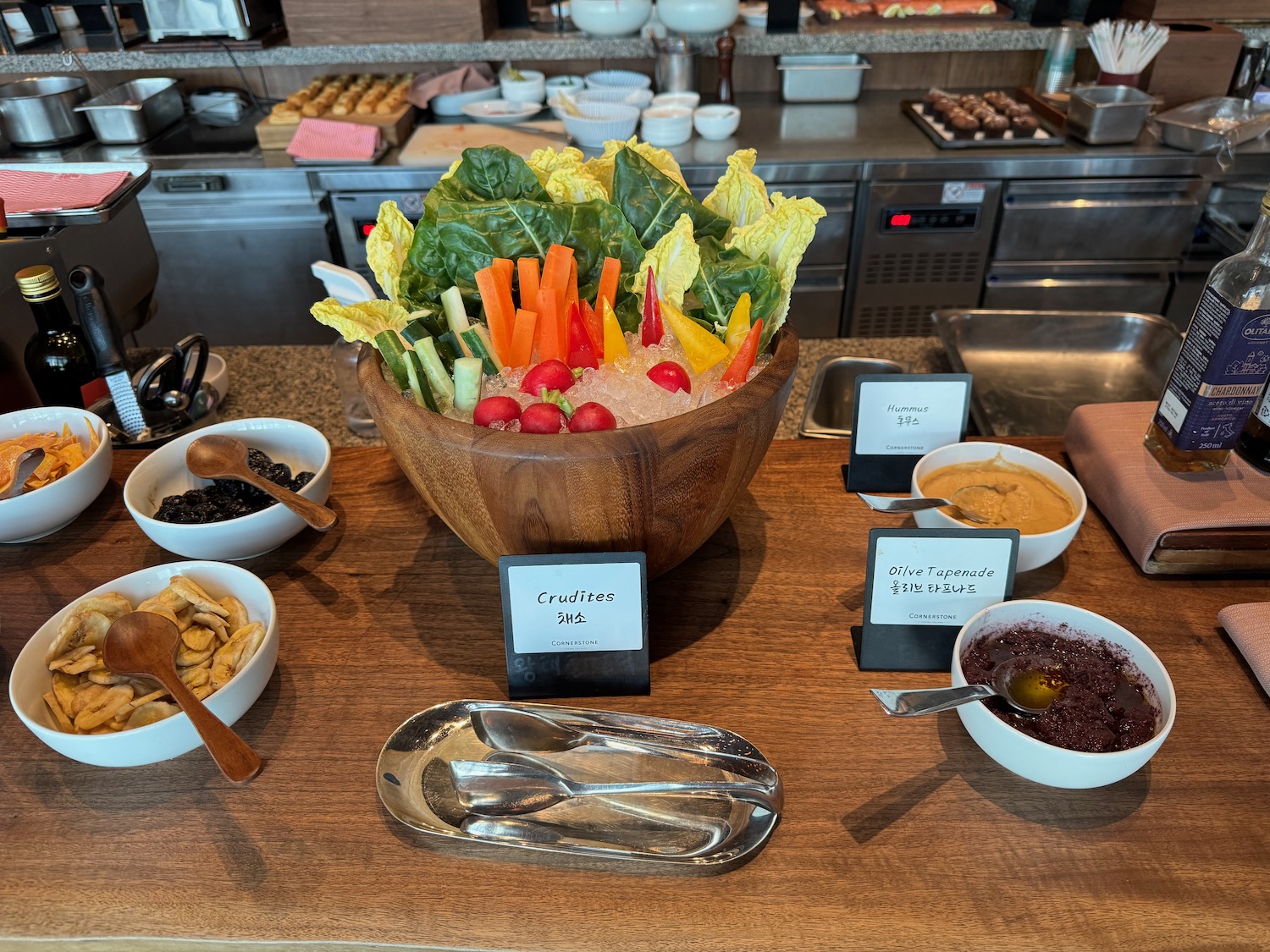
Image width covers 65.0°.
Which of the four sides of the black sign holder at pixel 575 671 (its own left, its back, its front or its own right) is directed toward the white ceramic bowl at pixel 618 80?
back

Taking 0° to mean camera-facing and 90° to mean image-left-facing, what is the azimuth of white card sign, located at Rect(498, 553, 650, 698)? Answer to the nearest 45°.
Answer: approximately 0°

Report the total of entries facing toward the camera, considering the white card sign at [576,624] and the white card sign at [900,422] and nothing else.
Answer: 2

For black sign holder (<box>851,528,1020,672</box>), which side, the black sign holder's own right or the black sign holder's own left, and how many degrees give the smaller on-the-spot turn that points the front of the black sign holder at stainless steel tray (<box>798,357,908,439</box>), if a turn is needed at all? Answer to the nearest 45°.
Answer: approximately 180°

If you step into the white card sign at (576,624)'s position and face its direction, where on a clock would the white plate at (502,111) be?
The white plate is roughly at 6 o'clock from the white card sign.

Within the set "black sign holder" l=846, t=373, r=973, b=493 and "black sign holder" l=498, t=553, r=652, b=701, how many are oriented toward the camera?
2

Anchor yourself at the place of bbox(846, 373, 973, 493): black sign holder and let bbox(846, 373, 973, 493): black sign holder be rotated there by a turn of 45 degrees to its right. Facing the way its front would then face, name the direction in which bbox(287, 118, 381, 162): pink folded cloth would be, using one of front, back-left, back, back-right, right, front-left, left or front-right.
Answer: right
